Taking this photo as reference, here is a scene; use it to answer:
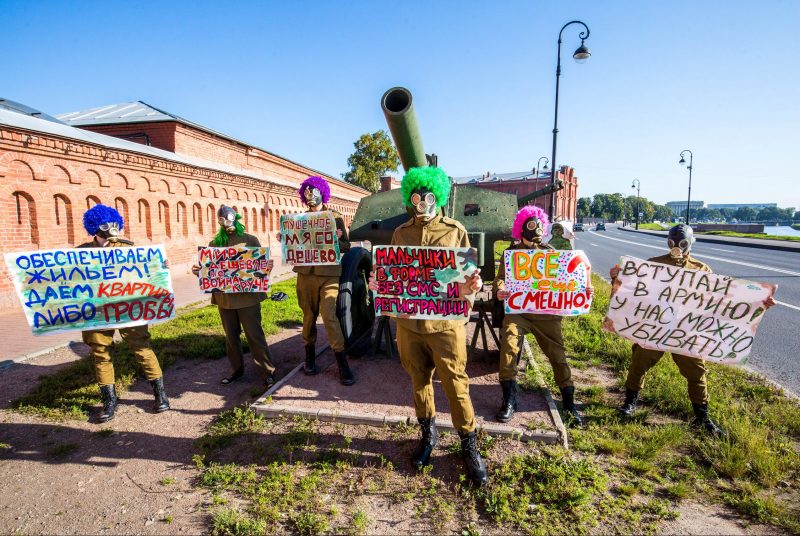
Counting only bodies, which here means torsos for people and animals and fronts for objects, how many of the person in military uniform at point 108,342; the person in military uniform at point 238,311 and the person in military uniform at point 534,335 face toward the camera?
3

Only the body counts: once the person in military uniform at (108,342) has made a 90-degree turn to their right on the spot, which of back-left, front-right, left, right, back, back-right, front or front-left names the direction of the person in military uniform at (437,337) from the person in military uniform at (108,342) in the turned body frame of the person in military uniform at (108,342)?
back-left

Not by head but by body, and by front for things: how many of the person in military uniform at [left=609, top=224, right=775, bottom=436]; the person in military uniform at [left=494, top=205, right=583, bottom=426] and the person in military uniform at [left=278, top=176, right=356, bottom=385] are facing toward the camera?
3

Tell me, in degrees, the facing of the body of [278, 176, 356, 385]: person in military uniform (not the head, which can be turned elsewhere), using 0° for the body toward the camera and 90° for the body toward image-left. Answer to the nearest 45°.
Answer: approximately 0°

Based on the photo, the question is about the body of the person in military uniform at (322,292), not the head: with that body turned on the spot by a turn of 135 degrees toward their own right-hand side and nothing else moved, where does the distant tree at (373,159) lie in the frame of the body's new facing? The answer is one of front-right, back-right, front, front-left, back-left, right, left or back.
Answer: front-right

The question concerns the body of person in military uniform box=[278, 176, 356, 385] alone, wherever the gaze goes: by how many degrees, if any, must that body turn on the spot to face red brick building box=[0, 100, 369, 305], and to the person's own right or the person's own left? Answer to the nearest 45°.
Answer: approximately 135° to the person's own right

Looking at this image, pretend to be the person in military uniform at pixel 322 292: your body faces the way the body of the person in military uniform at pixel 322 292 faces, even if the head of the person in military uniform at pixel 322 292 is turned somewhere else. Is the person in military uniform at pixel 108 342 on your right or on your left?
on your right

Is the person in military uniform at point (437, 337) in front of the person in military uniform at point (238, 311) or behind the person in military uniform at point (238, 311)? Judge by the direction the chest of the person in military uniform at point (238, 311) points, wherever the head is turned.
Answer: in front

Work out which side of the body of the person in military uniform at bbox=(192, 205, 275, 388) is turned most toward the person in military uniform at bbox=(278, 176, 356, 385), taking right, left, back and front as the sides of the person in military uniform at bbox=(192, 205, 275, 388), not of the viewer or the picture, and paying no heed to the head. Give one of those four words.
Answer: left
